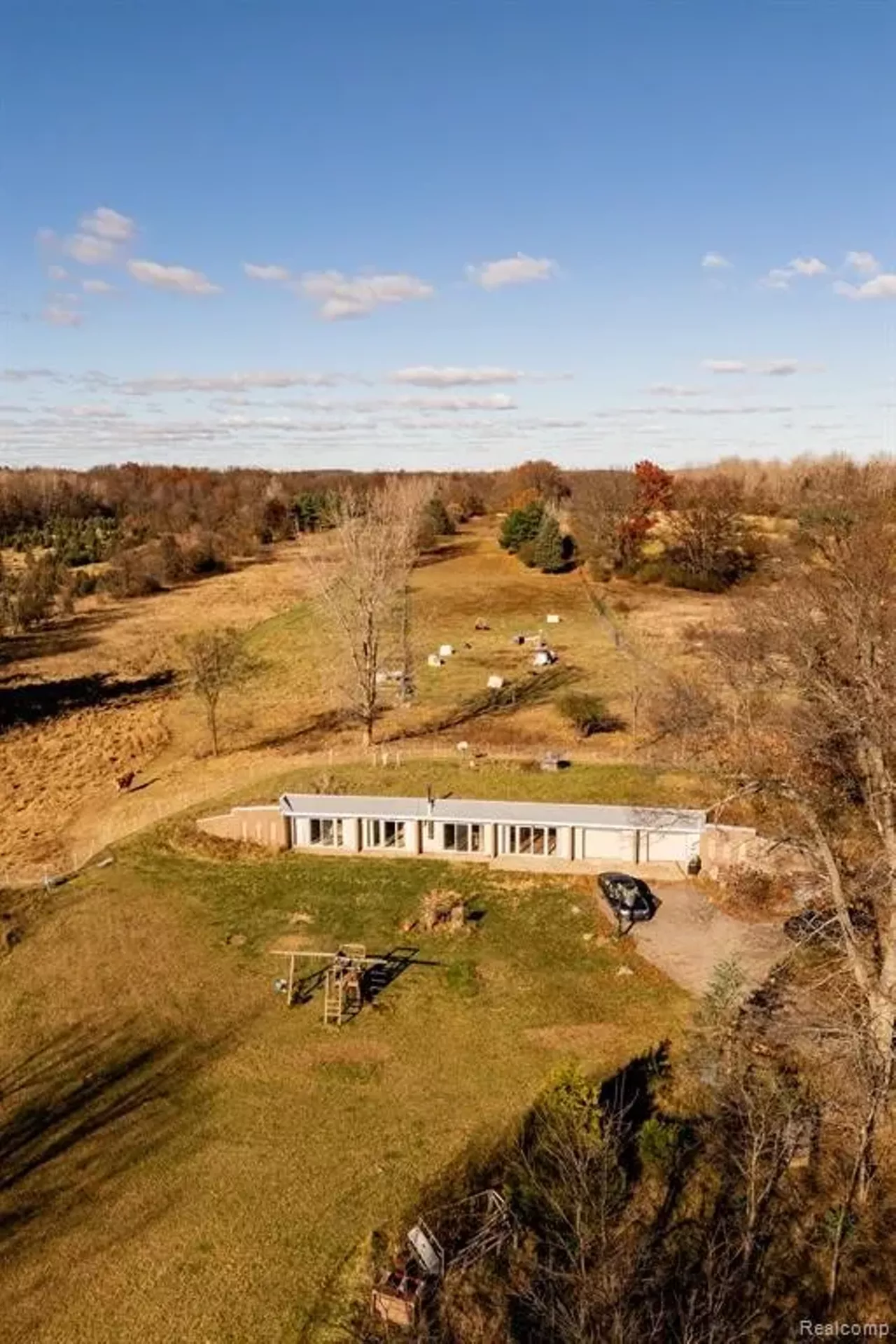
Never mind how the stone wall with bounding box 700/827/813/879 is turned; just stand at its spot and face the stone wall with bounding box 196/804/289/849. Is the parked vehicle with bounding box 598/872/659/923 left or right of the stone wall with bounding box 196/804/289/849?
left

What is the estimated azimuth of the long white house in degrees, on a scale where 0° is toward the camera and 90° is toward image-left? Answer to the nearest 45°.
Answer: approximately 0°

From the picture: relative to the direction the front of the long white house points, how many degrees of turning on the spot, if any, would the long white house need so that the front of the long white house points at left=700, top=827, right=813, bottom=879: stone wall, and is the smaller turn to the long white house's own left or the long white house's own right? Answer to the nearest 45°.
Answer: approximately 90° to the long white house's own left

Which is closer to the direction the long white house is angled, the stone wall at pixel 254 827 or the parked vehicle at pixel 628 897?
the parked vehicle

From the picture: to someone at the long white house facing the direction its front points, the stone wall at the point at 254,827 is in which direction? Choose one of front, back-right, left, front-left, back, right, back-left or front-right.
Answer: right

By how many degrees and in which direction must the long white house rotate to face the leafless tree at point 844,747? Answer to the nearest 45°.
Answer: approximately 45° to its left
